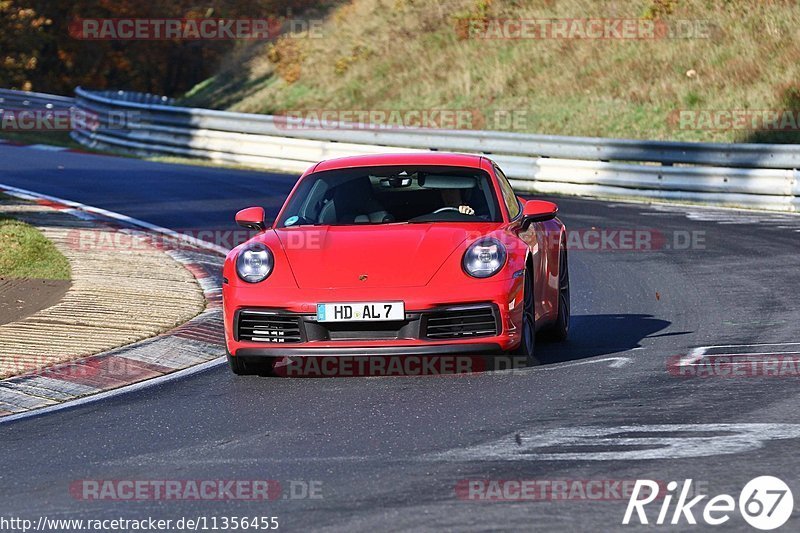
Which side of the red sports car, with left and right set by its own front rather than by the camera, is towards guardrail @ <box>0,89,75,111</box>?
back

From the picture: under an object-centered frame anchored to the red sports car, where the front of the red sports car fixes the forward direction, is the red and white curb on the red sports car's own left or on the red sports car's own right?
on the red sports car's own right

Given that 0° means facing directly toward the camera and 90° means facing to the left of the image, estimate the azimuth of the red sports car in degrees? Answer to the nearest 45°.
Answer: approximately 0°

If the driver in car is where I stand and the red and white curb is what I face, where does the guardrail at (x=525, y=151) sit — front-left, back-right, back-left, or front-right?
back-right

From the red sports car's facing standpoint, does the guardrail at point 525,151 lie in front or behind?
behind
